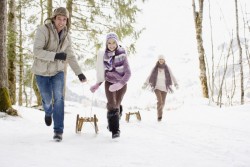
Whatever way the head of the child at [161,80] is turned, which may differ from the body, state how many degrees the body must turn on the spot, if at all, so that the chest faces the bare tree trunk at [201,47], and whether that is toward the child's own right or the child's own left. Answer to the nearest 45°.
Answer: approximately 180°

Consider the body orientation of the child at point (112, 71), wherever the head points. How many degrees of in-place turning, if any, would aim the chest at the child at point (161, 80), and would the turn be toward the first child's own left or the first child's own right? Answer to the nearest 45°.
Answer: approximately 180°

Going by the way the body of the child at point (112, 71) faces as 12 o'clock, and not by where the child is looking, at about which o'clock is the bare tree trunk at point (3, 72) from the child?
The bare tree trunk is roughly at 4 o'clock from the child.

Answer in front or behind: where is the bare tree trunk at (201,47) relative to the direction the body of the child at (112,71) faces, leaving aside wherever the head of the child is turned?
behind

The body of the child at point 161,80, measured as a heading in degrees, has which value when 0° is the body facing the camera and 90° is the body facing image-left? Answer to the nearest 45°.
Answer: approximately 0°

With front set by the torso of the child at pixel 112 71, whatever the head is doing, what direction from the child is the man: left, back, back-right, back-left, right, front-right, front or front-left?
front-right

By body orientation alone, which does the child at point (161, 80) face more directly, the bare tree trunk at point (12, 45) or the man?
the man

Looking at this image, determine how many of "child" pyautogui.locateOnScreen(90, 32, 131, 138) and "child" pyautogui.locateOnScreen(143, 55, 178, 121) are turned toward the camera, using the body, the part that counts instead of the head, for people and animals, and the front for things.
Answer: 2
